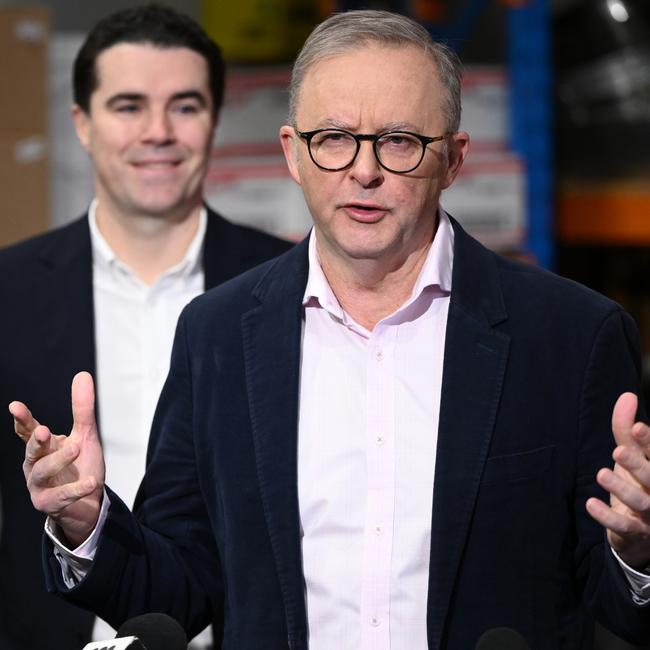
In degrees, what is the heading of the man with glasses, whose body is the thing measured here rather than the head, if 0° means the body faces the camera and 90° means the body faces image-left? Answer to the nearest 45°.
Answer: approximately 0°

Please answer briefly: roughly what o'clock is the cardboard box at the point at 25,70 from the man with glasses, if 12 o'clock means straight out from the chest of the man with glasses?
The cardboard box is roughly at 5 o'clock from the man with glasses.

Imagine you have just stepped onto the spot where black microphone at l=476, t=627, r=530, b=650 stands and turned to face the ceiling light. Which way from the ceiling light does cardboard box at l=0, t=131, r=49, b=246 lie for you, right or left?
left

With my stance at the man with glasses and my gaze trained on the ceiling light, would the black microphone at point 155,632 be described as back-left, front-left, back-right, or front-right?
back-left

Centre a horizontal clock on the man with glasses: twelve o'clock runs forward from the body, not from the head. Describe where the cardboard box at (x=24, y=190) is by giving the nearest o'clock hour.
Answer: The cardboard box is roughly at 5 o'clock from the man with glasses.

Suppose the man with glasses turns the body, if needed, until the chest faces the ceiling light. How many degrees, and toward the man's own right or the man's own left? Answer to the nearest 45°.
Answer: approximately 180°

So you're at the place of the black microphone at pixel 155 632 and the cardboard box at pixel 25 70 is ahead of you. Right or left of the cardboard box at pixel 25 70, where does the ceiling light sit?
right
